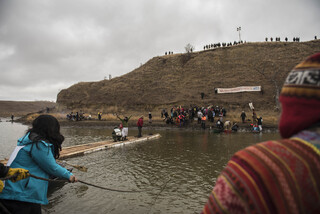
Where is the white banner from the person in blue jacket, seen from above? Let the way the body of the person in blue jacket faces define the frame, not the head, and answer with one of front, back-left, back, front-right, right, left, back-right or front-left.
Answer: front-left

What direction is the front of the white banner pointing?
toward the camera

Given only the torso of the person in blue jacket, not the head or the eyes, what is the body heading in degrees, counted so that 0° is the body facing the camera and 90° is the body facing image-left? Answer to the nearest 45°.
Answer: approximately 270°

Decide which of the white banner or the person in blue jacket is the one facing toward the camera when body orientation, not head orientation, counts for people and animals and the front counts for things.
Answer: the white banner

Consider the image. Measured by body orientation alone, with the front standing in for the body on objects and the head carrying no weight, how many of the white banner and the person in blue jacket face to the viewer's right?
1

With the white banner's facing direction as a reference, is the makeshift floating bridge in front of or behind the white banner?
in front

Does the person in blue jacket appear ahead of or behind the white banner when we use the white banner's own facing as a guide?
ahead
